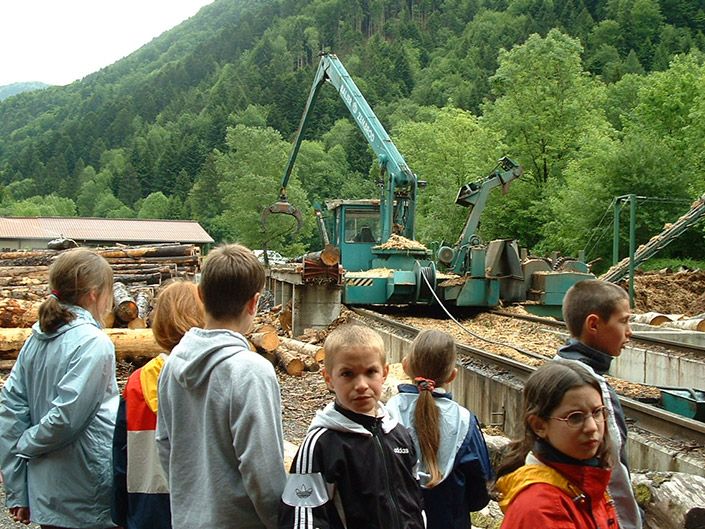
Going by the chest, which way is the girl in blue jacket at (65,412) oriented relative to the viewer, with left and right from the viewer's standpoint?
facing away from the viewer and to the right of the viewer

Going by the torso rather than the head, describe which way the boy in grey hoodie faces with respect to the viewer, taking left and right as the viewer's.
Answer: facing away from the viewer and to the right of the viewer

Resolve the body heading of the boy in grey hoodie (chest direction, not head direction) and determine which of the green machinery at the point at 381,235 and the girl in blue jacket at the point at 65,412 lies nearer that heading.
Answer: the green machinery

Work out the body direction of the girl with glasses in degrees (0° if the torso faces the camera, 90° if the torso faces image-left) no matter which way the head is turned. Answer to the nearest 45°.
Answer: approximately 315°
